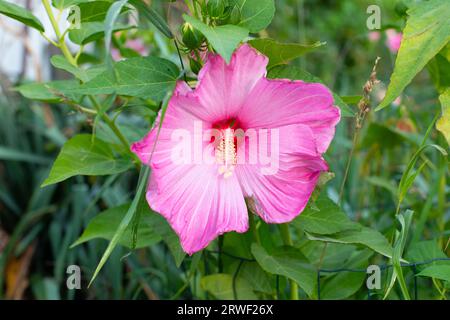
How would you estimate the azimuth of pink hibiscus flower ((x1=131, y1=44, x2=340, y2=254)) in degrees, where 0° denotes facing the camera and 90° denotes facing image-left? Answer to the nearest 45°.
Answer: approximately 0°

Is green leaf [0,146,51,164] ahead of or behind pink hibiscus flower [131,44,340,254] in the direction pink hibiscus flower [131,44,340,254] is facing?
behind
